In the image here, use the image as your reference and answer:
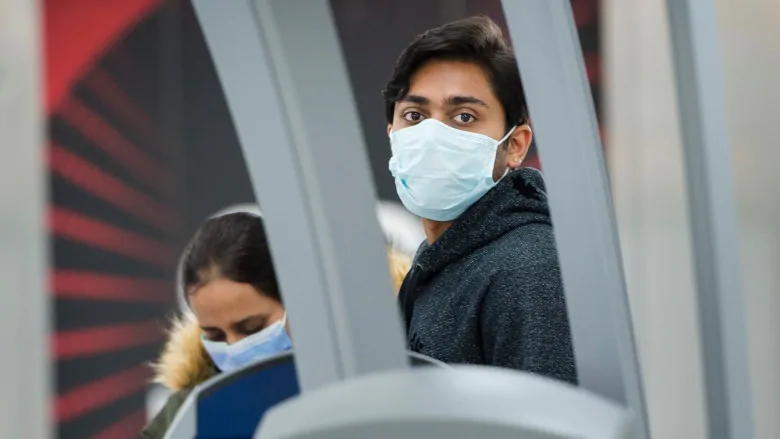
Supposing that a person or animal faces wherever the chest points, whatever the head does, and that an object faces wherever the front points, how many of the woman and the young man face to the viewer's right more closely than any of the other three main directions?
0

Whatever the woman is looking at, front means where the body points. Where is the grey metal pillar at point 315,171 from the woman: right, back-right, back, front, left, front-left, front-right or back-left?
front-left

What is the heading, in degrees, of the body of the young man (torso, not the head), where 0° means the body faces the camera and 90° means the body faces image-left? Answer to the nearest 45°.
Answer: approximately 45°

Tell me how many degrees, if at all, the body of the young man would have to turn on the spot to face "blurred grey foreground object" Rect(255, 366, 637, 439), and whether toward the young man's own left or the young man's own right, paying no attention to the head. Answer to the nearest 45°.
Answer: approximately 45° to the young man's own left

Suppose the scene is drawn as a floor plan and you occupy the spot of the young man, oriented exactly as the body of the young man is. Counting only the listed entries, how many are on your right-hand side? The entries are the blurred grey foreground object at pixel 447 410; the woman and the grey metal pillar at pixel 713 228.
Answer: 1

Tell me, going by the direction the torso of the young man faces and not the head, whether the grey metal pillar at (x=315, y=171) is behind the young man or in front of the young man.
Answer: in front

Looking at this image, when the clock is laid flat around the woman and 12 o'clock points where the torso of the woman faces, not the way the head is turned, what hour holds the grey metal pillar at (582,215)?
The grey metal pillar is roughly at 10 o'clock from the woman.

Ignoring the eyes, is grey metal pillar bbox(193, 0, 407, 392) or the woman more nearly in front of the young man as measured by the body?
the grey metal pillar

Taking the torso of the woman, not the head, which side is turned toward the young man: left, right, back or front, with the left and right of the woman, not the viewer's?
left
